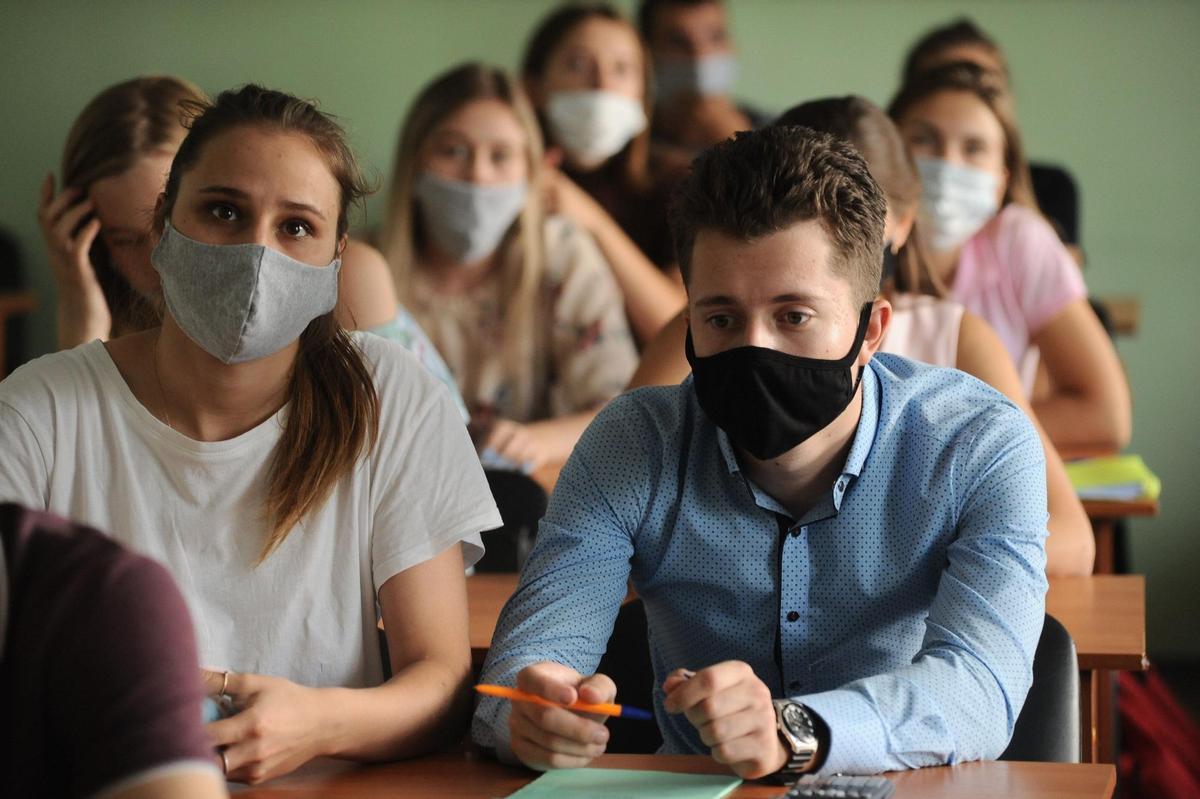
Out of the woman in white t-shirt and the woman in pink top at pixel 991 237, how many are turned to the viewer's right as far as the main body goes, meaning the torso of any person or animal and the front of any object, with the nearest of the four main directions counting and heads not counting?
0

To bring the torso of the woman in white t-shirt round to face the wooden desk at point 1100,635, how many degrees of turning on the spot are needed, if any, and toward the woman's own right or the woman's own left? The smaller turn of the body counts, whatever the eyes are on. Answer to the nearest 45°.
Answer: approximately 90° to the woman's own left

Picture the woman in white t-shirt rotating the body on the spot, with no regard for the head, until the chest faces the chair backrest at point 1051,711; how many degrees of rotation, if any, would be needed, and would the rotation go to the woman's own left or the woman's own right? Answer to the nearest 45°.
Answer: approximately 90° to the woman's own left

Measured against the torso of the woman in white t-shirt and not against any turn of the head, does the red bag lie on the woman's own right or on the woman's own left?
on the woman's own left

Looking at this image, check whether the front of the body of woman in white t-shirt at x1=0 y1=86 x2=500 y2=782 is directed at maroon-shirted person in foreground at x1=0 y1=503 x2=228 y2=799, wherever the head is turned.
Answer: yes

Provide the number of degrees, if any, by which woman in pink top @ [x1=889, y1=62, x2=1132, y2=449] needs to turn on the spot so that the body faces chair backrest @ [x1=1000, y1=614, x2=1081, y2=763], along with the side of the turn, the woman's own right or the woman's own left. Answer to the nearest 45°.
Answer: approximately 45° to the woman's own left

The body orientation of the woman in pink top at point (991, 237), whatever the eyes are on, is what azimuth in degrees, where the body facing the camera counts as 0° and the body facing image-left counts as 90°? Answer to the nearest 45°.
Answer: approximately 45°

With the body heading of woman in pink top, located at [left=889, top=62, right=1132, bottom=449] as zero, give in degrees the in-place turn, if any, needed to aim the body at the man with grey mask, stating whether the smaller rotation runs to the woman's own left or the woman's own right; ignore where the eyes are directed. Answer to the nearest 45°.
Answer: approximately 90° to the woman's own right

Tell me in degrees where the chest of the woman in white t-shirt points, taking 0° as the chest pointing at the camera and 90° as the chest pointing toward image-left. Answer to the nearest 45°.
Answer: approximately 0°
